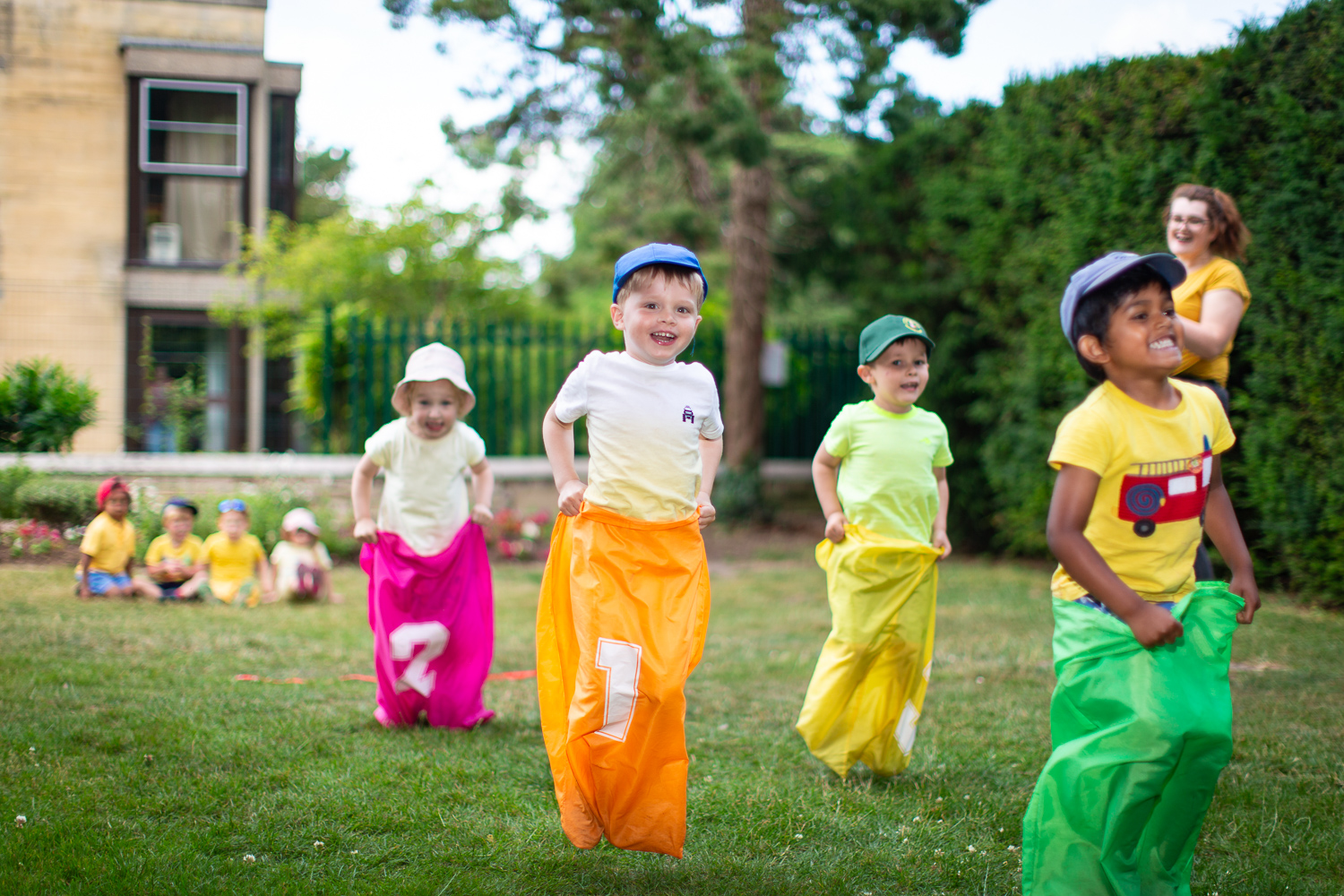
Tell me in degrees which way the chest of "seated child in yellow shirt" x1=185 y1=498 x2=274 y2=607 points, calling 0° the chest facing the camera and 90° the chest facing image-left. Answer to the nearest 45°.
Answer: approximately 0°

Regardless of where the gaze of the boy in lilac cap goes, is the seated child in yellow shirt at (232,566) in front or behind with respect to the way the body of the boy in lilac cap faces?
behind

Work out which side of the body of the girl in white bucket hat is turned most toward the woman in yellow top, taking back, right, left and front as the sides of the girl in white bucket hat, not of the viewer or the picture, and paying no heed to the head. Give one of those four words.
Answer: left

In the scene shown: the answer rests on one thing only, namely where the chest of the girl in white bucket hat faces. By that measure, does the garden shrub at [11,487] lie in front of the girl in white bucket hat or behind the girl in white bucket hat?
behind

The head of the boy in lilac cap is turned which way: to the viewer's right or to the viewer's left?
to the viewer's right

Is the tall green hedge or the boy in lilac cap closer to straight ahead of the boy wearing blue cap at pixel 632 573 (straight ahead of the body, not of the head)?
the boy in lilac cap

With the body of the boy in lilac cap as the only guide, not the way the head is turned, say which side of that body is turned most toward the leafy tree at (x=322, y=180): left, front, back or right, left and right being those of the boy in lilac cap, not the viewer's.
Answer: back

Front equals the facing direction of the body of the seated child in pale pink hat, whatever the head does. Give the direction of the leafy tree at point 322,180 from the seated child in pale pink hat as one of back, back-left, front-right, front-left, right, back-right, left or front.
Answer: back

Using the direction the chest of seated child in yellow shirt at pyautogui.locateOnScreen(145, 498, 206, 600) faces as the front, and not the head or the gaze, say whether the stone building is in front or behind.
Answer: behind
